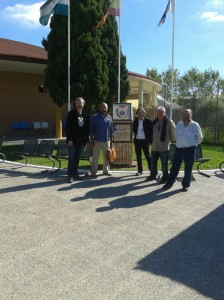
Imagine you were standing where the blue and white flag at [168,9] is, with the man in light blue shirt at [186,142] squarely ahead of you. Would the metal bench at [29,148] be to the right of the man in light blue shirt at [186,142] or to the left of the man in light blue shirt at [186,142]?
right

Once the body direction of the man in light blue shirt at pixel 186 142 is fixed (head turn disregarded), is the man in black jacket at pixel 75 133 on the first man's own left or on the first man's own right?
on the first man's own right

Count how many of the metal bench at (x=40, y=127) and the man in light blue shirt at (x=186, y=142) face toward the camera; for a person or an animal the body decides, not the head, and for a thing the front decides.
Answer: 2

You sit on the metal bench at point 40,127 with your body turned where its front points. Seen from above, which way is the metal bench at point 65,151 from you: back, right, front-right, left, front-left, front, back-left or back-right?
front

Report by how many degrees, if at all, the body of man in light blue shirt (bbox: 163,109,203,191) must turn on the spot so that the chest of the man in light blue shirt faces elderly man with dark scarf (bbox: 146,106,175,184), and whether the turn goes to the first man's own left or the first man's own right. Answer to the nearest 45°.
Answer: approximately 135° to the first man's own right

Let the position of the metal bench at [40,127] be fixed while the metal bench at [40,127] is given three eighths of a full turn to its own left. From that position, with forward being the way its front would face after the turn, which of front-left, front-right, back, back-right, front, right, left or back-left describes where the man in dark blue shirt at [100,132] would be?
back-right

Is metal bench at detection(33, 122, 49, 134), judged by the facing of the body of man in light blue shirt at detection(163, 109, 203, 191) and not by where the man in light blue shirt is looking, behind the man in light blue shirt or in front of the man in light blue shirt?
behind

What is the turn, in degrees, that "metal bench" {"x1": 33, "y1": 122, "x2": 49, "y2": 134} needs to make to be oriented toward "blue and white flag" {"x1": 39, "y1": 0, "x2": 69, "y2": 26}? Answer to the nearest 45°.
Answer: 0° — it already faces it

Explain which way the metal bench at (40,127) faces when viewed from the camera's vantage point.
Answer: facing the viewer

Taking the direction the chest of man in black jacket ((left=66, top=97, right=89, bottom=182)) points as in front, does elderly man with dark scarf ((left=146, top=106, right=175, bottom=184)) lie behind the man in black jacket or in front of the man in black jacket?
in front

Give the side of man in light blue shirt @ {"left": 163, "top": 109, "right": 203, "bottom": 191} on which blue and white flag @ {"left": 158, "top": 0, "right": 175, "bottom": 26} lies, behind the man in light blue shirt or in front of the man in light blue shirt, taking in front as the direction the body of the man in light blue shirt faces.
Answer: behind

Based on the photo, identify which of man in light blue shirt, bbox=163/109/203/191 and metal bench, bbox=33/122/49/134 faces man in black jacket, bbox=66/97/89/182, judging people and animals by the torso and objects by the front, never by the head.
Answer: the metal bench

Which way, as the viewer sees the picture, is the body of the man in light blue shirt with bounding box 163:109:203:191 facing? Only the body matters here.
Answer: toward the camera

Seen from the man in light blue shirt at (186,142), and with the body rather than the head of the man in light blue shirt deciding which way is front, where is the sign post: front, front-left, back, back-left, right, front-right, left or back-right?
back-right
